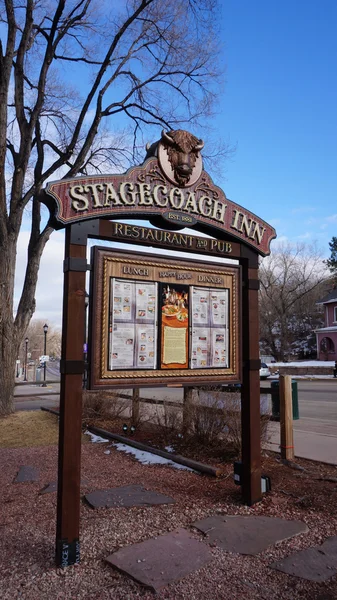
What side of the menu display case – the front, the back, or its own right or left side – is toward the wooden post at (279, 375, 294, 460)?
left

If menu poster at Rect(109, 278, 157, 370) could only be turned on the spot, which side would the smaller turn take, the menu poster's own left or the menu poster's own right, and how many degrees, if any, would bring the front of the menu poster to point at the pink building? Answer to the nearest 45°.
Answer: approximately 90° to the menu poster's own left

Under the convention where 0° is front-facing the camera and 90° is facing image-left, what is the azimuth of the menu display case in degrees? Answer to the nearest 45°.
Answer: approximately 315°

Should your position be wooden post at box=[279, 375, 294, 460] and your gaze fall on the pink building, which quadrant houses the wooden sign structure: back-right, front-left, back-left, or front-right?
back-left

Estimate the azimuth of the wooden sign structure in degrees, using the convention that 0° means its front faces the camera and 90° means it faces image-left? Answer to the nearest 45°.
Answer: approximately 315°

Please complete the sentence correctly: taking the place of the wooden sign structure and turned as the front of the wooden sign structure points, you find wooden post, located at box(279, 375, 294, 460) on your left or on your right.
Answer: on your left

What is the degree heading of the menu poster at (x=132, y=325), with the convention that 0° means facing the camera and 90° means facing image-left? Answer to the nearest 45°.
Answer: approximately 315°

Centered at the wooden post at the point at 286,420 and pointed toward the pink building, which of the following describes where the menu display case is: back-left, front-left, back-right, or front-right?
back-left

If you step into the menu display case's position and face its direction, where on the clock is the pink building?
The pink building is roughly at 8 o'clock from the menu display case.

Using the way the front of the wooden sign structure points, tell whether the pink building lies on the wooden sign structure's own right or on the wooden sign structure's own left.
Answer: on the wooden sign structure's own left
